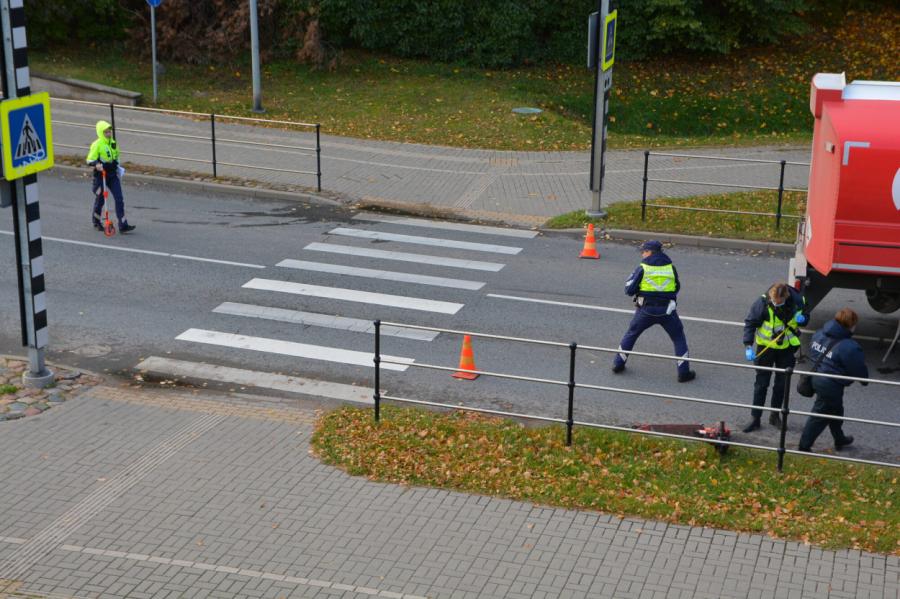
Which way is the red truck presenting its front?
to the viewer's right

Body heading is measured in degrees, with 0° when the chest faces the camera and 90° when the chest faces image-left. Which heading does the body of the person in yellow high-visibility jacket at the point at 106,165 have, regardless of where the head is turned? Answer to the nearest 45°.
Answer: approximately 315°

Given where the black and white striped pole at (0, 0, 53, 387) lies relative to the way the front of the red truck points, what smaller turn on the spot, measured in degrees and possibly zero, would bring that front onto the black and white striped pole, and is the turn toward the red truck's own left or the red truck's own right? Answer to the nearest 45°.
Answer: approximately 135° to the red truck's own right

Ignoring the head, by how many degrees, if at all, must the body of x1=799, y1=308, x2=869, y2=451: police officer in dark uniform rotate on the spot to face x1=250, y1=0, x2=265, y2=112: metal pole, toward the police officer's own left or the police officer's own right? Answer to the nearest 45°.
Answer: approximately 90° to the police officer's own left

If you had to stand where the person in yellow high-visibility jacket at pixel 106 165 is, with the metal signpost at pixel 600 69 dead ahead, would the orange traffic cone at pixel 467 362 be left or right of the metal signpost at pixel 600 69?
right

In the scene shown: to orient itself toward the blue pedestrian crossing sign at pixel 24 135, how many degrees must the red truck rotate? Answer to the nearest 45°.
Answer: approximately 135° to its right
